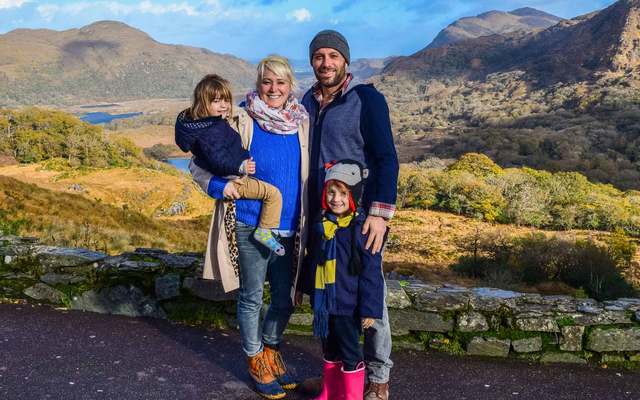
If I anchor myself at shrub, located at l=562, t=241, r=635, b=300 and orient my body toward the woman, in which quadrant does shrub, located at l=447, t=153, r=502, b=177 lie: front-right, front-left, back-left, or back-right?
back-right

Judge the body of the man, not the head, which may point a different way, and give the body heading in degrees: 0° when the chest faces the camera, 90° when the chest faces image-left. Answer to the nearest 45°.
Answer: approximately 45°

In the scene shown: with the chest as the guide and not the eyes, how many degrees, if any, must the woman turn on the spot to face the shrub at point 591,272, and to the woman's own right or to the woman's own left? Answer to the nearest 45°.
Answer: approximately 135° to the woman's own left

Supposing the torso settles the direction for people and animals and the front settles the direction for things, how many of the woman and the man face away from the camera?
0

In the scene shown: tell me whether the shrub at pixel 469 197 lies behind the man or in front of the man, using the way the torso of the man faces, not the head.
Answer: behind

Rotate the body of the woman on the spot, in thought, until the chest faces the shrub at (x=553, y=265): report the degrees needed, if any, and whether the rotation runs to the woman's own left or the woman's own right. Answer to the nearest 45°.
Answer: approximately 135° to the woman's own left

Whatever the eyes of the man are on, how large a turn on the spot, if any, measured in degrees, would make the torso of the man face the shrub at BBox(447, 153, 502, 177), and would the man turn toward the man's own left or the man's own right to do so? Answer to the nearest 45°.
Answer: approximately 135° to the man's own right
